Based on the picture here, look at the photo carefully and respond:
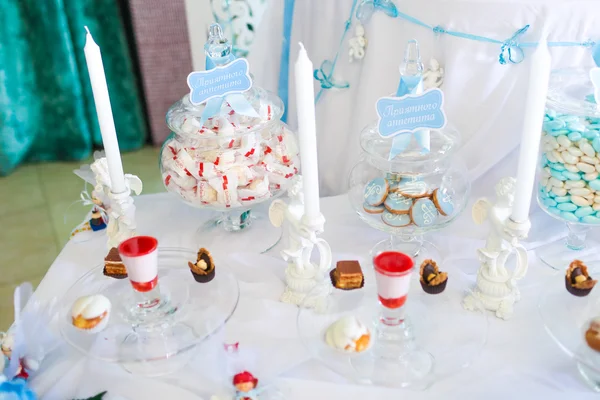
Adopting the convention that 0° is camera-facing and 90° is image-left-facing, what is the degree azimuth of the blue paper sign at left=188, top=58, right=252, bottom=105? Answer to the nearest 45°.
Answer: approximately 0°
